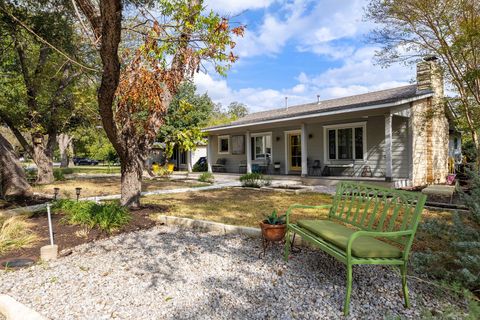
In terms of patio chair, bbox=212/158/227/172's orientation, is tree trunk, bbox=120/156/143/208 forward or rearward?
forward

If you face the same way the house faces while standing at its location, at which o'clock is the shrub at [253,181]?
The shrub is roughly at 1 o'clock from the house.

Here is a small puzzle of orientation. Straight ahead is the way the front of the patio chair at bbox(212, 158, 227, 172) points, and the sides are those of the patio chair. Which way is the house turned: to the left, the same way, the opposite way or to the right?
the same way

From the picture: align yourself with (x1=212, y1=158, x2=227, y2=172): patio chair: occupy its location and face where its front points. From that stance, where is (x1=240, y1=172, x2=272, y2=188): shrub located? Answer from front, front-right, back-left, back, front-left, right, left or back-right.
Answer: front-left

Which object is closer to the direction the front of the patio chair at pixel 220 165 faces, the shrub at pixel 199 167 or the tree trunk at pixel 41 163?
the tree trunk

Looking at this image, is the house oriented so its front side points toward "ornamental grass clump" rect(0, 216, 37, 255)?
yes

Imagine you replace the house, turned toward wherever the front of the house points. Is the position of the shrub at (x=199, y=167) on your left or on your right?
on your right

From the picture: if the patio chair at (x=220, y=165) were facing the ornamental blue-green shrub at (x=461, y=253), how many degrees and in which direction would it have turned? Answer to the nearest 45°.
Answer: approximately 45° to its left

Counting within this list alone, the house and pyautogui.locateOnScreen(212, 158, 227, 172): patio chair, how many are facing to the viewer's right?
0

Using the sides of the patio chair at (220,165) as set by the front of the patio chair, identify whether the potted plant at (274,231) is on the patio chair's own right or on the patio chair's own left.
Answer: on the patio chair's own left

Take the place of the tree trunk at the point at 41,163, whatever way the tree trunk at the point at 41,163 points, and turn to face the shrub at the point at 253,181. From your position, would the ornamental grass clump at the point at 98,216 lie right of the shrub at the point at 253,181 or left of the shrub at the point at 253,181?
right

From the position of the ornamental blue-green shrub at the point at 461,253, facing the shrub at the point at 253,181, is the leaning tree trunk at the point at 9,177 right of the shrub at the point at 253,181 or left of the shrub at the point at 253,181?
left

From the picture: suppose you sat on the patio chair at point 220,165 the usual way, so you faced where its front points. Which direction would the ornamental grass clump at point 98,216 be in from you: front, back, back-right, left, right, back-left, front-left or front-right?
front-left

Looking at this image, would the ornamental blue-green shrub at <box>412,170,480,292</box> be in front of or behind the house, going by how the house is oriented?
in front
